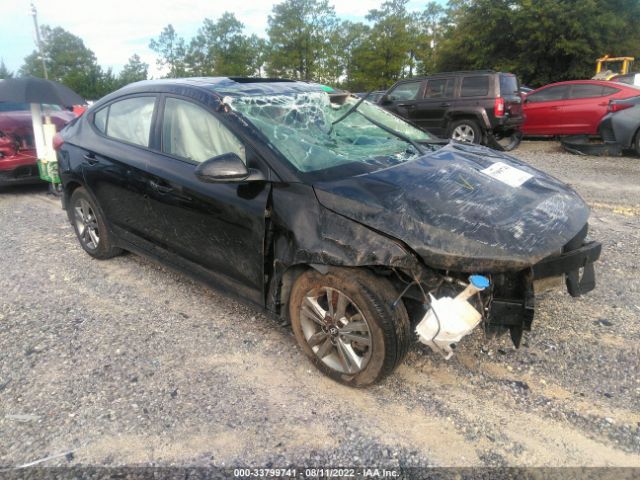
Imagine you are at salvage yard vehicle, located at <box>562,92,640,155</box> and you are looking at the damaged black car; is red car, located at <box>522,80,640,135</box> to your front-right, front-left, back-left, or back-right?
back-right

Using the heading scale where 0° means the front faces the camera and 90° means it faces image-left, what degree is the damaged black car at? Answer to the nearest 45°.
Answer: approximately 315°

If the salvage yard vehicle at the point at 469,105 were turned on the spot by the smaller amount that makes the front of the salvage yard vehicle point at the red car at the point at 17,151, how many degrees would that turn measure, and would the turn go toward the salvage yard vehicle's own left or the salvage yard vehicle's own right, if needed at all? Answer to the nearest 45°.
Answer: approximately 90° to the salvage yard vehicle's own left

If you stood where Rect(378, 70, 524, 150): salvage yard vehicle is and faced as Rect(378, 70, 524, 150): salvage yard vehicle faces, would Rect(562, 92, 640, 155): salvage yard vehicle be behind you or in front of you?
behind

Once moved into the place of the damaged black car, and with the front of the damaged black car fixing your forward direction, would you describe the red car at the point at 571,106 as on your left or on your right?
on your left

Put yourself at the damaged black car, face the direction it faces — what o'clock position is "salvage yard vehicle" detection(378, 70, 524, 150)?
The salvage yard vehicle is roughly at 8 o'clock from the damaged black car.

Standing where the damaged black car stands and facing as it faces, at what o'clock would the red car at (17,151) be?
The red car is roughly at 6 o'clock from the damaged black car.

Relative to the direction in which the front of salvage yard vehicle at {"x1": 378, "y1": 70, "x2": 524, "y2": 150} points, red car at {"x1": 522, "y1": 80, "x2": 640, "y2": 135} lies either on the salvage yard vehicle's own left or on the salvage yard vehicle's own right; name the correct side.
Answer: on the salvage yard vehicle's own right

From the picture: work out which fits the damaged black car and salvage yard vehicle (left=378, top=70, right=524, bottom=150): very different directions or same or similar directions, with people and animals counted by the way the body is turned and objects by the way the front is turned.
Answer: very different directions

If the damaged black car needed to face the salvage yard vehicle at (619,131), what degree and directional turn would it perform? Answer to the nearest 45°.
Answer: approximately 90° to its left

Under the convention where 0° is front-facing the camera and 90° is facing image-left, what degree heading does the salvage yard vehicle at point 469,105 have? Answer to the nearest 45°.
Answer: approximately 135°
